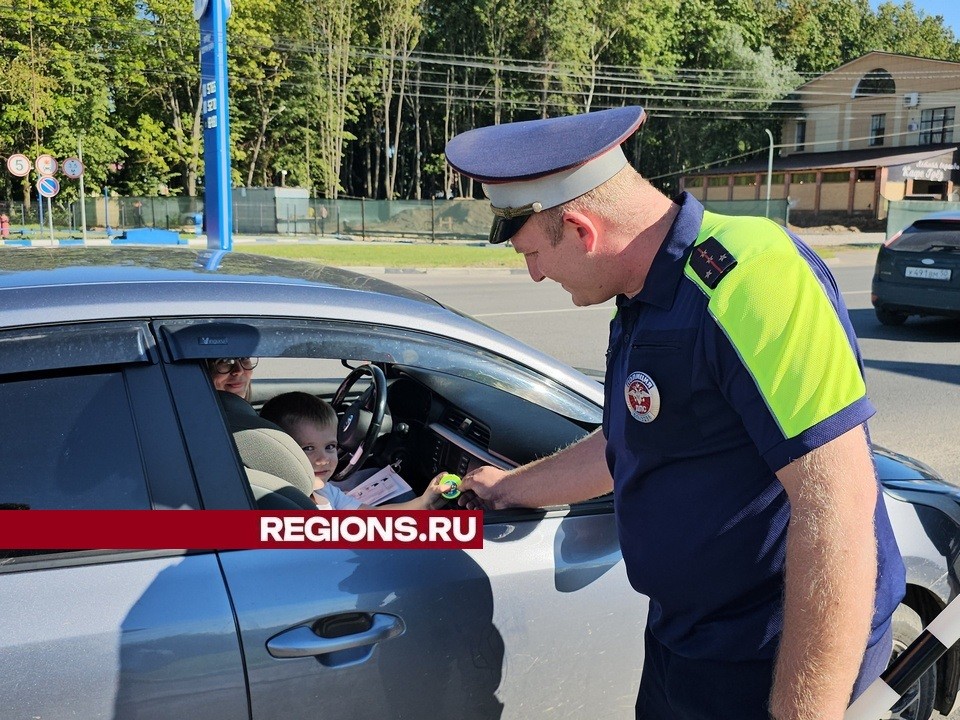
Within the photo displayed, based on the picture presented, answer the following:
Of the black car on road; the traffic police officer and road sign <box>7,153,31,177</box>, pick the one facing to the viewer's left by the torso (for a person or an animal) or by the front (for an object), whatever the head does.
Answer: the traffic police officer

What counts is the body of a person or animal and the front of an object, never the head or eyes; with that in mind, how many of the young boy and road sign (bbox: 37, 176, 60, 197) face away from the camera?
0

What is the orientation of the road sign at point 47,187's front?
toward the camera

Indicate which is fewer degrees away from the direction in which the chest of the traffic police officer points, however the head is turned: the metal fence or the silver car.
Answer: the silver car

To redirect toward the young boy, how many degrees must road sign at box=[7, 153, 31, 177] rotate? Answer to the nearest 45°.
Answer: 0° — it already faces them

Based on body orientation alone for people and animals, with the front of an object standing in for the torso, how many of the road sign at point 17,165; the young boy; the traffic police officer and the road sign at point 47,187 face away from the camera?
0

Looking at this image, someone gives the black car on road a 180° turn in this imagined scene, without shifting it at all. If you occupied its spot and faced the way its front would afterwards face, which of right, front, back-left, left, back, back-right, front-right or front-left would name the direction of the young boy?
front

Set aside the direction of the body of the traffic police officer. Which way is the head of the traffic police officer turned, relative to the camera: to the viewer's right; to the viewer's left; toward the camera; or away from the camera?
to the viewer's left

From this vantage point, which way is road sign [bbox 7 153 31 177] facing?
toward the camera

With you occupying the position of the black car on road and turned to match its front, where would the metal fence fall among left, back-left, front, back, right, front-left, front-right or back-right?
front-left

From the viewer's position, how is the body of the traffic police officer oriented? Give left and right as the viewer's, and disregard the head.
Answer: facing to the left of the viewer

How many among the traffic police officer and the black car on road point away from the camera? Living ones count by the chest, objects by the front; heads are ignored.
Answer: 1

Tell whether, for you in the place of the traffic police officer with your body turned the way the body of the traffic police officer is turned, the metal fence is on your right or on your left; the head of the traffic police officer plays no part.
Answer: on your right

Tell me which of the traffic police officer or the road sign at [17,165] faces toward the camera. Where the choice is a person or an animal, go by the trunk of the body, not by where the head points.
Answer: the road sign

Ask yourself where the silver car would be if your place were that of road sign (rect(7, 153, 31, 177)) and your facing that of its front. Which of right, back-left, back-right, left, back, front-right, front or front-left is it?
front

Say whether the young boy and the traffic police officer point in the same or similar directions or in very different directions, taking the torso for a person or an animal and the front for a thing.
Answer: very different directions

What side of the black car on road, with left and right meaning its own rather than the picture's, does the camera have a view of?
back

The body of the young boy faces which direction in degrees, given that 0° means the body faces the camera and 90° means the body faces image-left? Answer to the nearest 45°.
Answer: approximately 315°

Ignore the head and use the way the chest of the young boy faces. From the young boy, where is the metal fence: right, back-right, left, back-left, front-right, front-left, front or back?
back-left
